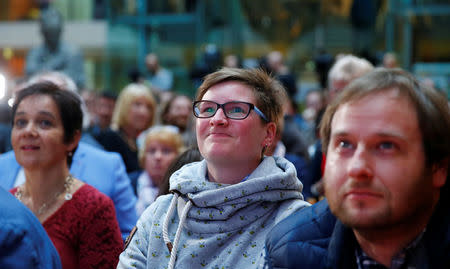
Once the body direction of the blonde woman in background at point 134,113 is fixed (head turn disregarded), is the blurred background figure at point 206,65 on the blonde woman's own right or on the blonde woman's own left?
on the blonde woman's own left

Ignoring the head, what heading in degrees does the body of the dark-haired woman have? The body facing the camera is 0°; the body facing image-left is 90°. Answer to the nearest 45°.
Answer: approximately 45°

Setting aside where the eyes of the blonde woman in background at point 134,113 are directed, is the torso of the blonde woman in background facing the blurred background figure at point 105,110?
no

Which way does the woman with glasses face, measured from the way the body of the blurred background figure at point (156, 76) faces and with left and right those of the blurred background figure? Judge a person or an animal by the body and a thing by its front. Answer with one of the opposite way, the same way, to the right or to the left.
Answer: the same way

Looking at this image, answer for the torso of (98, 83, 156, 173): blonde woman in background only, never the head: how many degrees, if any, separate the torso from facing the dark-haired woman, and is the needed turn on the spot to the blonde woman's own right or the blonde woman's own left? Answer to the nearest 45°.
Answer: approximately 45° to the blonde woman's own right

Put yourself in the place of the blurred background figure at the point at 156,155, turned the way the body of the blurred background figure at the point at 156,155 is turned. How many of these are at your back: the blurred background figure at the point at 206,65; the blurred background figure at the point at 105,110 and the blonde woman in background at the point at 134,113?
3

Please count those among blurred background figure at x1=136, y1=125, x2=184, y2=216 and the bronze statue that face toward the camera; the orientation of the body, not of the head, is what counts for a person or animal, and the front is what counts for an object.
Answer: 2

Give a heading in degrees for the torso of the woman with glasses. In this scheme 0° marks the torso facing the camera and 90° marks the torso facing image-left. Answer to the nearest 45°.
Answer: approximately 45°

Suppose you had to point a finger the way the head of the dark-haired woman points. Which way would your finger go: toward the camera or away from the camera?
toward the camera

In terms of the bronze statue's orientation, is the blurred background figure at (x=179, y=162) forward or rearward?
forward

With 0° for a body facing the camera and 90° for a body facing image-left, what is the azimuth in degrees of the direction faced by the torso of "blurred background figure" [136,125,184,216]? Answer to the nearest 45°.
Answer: approximately 0°

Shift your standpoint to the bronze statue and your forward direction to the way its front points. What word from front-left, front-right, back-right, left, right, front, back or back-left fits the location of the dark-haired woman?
front

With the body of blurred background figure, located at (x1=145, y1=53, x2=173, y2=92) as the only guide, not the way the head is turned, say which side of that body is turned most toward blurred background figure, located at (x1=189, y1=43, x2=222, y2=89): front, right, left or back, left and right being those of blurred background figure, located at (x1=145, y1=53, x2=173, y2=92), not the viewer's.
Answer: left

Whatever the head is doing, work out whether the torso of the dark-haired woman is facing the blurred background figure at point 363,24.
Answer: no

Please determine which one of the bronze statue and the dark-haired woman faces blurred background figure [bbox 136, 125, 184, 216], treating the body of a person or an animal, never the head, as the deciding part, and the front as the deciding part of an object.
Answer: the bronze statue

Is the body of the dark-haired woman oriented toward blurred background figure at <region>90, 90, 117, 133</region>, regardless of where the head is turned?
no
